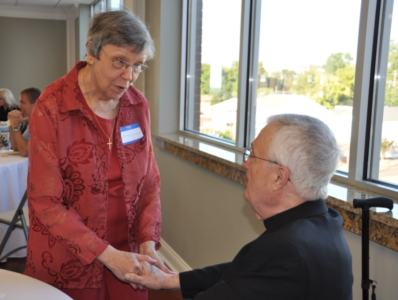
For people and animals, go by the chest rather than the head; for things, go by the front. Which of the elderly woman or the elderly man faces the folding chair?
the elderly man

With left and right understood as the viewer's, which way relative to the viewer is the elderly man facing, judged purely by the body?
facing away from the viewer and to the left of the viewer

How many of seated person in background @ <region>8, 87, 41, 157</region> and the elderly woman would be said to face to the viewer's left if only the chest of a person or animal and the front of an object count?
1

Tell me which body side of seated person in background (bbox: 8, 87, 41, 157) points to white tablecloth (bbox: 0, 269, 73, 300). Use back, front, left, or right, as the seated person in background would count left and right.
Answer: left

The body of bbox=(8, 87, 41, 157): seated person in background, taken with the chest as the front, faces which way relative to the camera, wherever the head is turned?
to the viewer's left

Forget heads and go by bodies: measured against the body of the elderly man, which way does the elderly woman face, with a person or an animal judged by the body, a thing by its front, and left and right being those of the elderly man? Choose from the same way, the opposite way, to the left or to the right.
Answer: the opposite way

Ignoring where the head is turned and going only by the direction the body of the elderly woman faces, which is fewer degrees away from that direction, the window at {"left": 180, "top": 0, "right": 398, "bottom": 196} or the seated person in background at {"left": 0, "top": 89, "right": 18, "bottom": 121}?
the window

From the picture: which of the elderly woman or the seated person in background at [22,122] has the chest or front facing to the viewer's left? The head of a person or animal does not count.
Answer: the seated person in background

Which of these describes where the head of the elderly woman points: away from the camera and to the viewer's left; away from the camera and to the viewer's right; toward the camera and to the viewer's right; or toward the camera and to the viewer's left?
toward the camera and to the viewer's right

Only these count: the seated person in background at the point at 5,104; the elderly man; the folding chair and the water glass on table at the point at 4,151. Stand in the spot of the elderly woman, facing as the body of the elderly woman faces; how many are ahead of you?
1

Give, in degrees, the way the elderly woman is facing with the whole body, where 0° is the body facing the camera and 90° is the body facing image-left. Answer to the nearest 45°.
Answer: approximately 315°

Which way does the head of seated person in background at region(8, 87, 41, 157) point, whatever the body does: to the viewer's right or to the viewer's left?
to the viewer's left

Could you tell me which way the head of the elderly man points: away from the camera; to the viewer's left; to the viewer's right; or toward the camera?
to the viewer's left

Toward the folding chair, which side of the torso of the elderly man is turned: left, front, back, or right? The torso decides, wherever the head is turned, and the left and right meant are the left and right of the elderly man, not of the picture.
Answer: front
